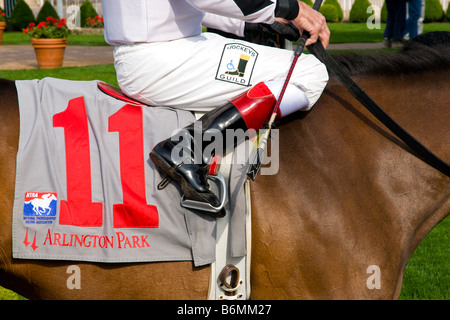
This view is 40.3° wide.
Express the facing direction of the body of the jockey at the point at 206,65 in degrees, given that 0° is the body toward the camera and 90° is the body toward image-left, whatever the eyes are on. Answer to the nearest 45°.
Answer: approximately 270°

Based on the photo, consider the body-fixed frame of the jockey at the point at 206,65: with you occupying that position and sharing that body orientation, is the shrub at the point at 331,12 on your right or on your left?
on your left

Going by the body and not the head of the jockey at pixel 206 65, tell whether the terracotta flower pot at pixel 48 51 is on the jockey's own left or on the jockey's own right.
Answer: on the jockey's own left

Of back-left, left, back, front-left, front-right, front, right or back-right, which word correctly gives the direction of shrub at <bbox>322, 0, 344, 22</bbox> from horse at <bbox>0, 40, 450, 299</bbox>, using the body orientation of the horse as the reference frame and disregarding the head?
left

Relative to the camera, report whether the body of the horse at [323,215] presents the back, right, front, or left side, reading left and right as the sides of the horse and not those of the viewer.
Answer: right

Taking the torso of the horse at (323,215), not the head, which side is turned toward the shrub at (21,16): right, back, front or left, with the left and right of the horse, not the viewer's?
left

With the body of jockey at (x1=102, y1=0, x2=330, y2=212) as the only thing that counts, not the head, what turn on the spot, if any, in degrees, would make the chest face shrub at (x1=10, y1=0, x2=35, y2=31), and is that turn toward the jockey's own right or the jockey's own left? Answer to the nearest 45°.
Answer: approximately 90° to the jockey's own left

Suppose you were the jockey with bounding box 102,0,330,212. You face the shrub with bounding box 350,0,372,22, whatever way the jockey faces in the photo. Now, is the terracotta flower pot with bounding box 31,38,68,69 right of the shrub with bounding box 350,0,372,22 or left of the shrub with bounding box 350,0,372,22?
left

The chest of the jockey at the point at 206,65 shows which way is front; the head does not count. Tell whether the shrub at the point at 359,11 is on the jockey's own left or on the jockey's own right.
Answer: on the jockey's own left

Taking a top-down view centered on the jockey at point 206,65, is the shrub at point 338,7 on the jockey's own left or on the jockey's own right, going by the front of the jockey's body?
on the jockey's own left
